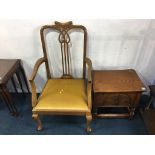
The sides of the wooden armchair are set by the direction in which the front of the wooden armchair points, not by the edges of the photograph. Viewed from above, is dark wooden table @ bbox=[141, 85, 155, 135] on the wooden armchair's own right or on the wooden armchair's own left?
on the wooden armchair's own left

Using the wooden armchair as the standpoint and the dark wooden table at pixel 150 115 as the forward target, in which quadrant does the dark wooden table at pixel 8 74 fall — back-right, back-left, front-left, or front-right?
back-left

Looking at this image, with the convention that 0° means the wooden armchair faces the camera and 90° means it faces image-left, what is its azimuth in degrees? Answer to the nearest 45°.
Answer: approximately 0°

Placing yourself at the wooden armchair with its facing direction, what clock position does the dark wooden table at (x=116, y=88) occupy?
The dark wooden table is roughly at 9 o'clock from the wooden armchair.

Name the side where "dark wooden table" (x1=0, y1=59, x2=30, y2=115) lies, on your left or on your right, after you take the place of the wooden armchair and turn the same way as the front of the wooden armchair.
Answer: on your right
